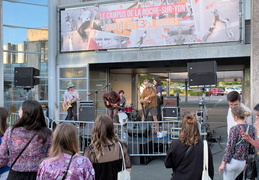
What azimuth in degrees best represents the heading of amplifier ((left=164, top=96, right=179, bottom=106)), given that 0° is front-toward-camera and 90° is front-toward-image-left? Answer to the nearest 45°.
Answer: approximately 0°

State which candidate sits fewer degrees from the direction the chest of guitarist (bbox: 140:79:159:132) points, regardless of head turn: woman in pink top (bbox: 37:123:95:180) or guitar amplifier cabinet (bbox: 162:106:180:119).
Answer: the woman in pink top

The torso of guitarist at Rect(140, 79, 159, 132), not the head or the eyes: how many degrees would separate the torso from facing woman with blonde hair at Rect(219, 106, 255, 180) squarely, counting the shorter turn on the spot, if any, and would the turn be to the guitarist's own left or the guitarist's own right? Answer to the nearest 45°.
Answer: approximately 45° to the guitarist's own left

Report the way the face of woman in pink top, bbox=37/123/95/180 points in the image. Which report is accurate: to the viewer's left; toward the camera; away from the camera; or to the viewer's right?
away from the camera

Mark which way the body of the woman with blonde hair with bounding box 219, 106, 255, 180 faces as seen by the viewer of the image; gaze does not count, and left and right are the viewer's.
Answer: facing away from the viewer and to the left of the viewer

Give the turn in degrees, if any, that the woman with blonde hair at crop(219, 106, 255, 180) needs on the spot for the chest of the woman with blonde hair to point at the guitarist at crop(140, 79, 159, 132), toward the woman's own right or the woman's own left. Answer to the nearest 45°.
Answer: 0° — they already face them

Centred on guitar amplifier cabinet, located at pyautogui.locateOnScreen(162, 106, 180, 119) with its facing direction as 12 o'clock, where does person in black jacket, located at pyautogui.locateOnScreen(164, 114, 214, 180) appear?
The person in black jacket is roughly at 12 o'clock from the guitar amplifier cabinet.

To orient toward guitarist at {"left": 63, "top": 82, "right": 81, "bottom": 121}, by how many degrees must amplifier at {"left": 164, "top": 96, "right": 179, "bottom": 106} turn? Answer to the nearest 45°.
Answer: approximately 90° to its right

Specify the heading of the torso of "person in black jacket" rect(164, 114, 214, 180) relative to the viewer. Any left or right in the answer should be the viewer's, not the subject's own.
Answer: facing away from the viewer

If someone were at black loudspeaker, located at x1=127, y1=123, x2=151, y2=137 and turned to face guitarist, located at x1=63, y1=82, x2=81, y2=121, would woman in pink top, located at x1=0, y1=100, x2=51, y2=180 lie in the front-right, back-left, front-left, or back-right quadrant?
back-left

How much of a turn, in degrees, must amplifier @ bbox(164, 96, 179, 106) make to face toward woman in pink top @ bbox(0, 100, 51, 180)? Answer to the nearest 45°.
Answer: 0° — it already faces them

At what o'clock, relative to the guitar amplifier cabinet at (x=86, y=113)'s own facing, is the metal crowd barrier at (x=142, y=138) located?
The metal crowd barrier is roughly at 11 o'clock from the guitar amplifier cabinet.

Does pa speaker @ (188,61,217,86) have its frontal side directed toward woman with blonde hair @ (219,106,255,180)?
yes
